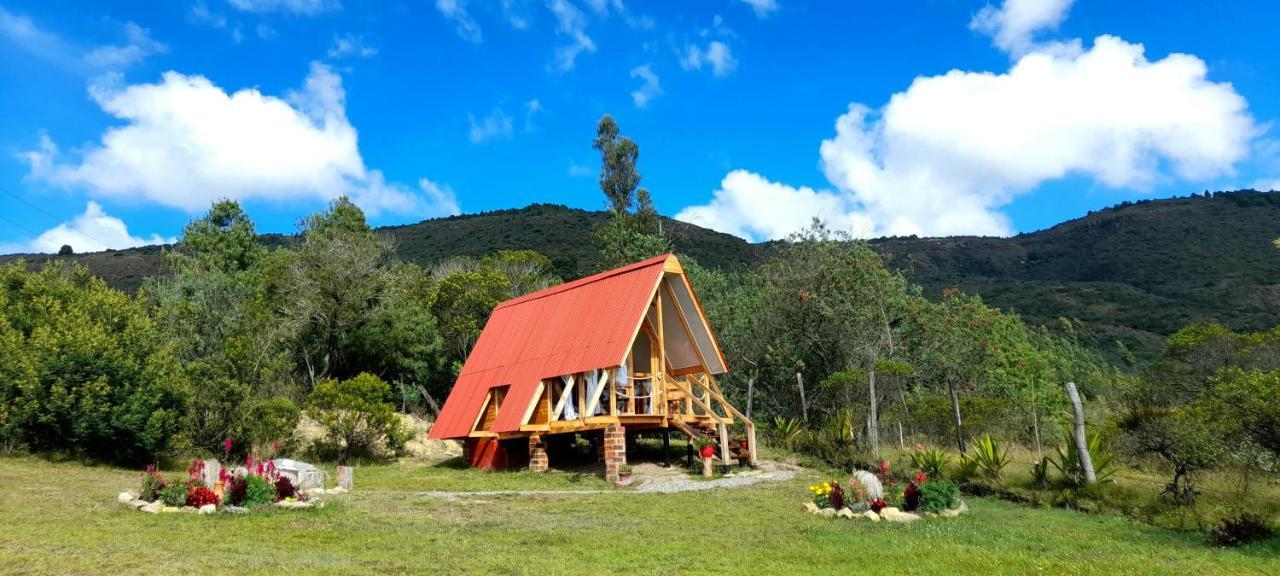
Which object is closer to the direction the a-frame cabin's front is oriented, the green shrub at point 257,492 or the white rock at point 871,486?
the white rock

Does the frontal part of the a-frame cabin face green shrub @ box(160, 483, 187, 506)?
no

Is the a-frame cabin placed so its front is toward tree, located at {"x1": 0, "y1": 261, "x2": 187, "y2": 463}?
no

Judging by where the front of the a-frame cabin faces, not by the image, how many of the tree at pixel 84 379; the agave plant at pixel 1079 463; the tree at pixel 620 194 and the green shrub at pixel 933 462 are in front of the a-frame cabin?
2

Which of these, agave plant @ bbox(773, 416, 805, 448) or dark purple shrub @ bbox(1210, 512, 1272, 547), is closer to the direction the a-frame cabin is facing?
the dark purple shrub

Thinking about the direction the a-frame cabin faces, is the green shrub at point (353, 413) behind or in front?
behind

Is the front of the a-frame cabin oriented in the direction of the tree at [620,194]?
no

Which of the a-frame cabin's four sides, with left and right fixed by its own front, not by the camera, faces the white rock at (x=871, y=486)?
front

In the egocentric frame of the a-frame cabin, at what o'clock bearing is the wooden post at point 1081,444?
The wooden post is roughly at 12 o'clock from the a-frame cabin.

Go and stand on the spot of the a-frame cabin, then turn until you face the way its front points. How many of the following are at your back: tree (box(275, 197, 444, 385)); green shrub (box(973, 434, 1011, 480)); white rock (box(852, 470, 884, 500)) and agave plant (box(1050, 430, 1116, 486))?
1

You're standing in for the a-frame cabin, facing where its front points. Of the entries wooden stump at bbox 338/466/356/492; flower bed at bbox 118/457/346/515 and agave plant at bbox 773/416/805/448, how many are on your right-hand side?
2

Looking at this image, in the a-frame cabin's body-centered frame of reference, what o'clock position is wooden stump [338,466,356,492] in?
The wooden stump is roughly at 3 o'clock from the a-frame cabin.

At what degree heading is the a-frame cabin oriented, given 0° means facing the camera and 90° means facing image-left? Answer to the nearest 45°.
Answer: approximately 315°

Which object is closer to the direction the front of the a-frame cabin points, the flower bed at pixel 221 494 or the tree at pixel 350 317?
the flower bed

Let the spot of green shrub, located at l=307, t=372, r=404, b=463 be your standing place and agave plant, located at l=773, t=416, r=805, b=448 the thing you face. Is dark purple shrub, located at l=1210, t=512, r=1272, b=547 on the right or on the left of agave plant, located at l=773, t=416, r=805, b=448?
right
